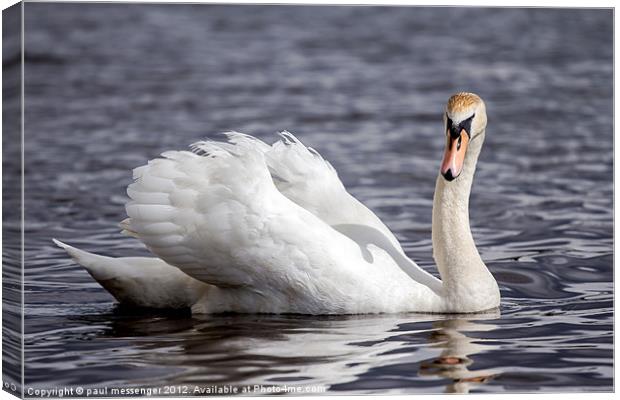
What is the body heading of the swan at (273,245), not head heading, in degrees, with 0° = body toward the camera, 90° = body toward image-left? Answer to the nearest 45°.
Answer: approximately 270°
